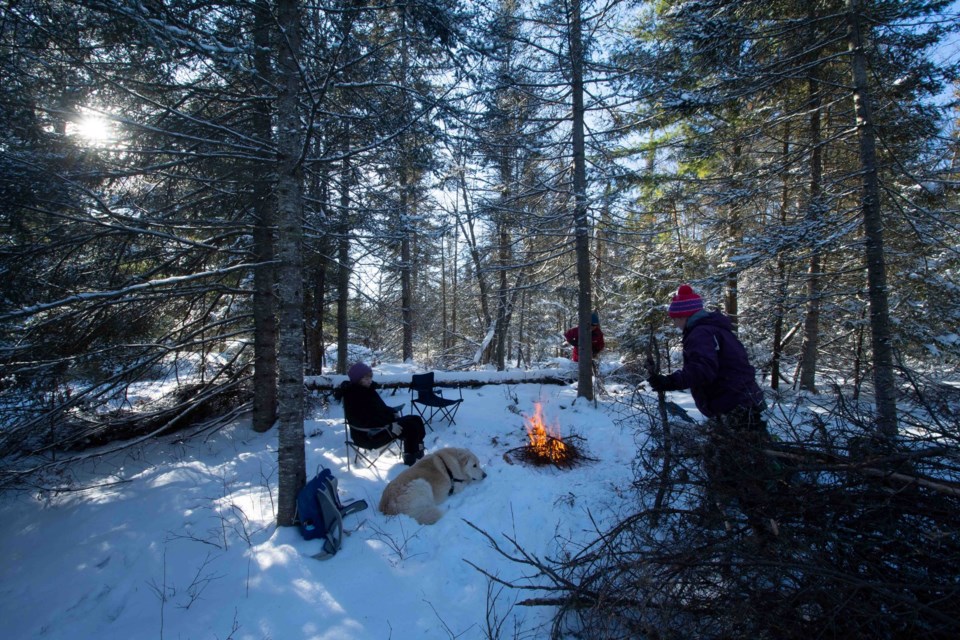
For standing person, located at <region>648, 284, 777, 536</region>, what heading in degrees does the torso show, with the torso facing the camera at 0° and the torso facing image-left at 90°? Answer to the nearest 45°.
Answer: approximately 90°

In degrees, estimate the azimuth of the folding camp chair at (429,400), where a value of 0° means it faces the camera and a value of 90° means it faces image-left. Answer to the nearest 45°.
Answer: approximately 315°

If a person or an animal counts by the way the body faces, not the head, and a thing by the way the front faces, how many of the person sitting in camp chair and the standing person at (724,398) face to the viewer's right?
1

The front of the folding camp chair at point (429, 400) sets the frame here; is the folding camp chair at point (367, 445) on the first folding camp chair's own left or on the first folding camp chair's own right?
on the first folding camp chair's own right

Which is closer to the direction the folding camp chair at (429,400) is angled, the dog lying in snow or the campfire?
the campfire

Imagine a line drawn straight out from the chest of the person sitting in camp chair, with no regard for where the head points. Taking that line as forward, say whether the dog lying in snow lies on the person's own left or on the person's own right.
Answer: on the person's own right

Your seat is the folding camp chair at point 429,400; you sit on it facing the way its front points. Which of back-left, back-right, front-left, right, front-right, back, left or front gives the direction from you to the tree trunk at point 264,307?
back-right

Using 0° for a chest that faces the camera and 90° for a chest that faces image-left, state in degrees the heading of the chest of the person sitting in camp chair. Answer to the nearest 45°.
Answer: approximately 270°

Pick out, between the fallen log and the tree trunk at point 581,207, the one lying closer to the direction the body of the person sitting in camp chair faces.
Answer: the tree trunk
